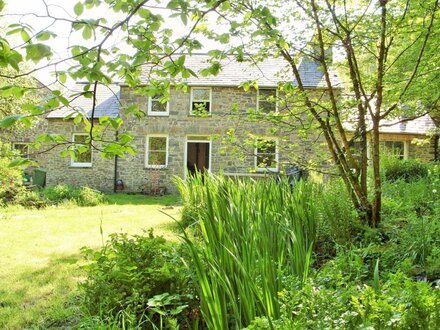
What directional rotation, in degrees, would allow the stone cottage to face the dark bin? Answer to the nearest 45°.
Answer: approximately 90° to its right

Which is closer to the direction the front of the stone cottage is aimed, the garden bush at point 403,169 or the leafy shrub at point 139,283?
the leafy shrub

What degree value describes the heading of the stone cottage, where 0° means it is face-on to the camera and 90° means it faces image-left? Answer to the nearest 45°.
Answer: approximately 0°

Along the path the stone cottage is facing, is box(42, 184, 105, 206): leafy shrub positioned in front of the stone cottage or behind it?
in front

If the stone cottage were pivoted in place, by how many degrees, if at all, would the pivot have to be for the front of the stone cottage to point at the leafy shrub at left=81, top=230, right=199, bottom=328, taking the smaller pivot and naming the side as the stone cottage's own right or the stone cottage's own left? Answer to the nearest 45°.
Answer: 0° — it already faces it

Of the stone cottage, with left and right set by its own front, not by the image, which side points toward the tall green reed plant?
front

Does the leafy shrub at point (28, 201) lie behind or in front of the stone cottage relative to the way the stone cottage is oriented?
in front

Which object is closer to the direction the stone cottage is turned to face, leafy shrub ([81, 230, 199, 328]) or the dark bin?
the leafy shrub

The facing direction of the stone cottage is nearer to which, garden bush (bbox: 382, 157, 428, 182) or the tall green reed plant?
the tall green reed plant

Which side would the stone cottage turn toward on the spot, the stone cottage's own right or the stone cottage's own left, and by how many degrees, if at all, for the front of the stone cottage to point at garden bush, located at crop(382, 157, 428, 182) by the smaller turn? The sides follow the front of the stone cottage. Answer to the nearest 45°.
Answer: approximately 45° to the stone cottage's own left

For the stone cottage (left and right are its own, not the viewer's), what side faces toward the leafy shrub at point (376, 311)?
front
